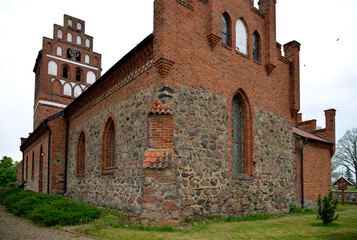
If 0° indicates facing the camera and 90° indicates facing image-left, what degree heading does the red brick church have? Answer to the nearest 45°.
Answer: approximately 135°
